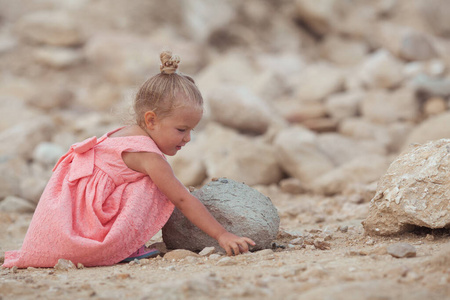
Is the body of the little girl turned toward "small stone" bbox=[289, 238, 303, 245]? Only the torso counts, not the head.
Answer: yes

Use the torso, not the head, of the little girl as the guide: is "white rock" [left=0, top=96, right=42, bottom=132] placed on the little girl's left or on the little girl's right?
on the little girl's left

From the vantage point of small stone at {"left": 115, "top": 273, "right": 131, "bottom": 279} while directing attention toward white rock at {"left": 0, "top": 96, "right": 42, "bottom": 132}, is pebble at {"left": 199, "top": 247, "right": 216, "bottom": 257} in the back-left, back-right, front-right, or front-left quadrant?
front-right

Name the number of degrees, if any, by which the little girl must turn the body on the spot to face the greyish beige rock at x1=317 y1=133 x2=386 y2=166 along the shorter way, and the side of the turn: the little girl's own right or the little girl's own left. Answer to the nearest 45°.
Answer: approximately 45° to the little girl's own left

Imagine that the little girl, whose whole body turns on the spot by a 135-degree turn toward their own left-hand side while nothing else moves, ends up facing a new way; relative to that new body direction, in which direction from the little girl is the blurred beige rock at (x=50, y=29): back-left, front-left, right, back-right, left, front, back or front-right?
front-right

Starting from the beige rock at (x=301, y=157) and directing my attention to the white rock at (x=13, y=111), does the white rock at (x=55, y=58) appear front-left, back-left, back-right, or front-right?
front-right

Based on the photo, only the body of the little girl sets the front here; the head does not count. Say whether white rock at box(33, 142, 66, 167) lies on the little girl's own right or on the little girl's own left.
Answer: on the little girl's own left

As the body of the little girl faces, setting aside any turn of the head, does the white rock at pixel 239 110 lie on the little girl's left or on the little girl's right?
on the little girl's left

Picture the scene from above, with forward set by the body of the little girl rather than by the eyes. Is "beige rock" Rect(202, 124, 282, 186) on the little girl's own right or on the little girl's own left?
on the little girl's own left

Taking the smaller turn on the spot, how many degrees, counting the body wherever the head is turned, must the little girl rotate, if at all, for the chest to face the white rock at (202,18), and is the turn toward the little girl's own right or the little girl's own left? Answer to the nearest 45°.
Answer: approximately 90° to the little girl's own left

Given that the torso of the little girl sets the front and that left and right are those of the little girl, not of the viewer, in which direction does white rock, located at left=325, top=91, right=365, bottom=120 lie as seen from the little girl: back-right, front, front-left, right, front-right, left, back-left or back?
front-left

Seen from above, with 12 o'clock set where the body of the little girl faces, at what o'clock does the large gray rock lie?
The large gray rock is roughly at 12 o'clock from the little girl.

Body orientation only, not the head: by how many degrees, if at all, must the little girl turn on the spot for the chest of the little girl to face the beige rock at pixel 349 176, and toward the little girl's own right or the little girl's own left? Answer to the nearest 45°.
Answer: approximately 45° to the little girl's own left

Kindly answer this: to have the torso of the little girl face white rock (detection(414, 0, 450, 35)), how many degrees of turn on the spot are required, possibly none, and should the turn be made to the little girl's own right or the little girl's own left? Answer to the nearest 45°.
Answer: approximately 45° to the little girl's own left

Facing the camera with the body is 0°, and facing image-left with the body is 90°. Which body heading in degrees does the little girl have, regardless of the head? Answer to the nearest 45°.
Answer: approximately 270°

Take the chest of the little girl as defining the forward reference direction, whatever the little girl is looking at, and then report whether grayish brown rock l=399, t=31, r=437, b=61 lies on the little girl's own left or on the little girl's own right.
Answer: on the little girl's own left

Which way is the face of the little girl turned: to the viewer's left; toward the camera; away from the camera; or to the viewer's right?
to the viewer's right

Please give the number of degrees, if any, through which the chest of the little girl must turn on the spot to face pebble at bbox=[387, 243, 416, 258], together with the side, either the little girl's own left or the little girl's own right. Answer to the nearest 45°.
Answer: approximately 45° to the little girl's own right

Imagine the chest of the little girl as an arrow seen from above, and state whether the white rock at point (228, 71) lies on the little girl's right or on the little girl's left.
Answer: on the little girl's left
